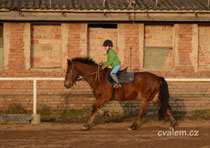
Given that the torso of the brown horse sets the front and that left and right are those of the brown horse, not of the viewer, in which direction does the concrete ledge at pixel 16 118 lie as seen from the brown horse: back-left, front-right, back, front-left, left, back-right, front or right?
front

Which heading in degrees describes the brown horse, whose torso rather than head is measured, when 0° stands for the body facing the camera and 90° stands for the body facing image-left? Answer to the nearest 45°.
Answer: approximately 90°
